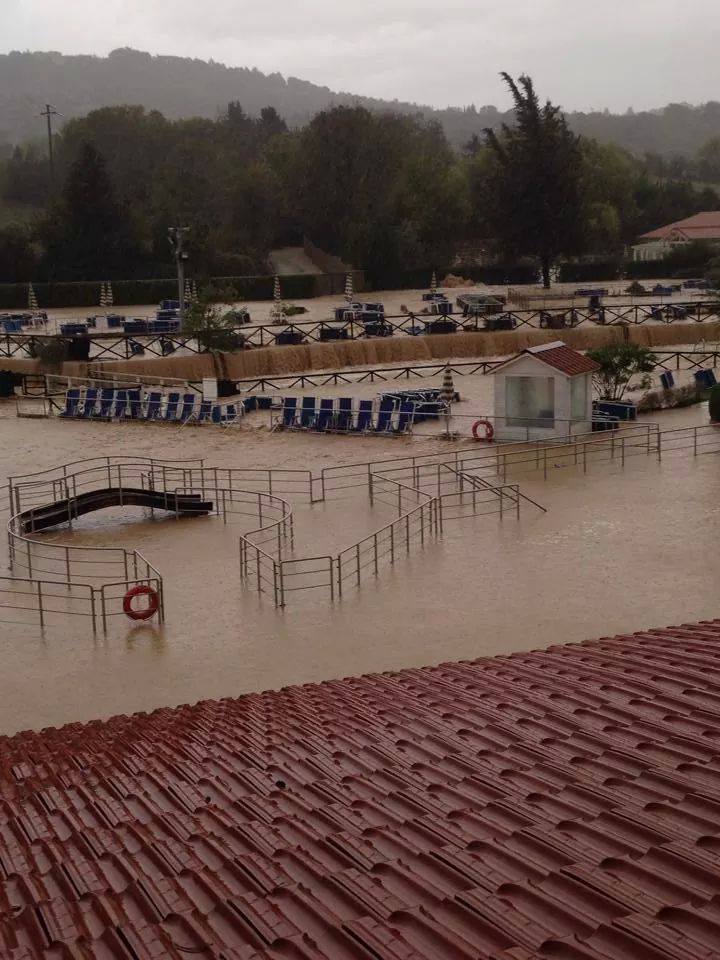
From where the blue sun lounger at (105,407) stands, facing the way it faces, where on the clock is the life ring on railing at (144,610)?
The life ring on railing is roughly at 12 o'clock from the blue sun lounger.

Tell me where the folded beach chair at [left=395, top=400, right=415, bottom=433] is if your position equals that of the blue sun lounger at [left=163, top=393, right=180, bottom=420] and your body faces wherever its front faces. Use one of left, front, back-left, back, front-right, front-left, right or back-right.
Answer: front-left

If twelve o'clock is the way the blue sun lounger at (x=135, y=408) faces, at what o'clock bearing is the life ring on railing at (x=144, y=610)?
The life ring on railing is roughly at 12 o'clock from the blue sun lounger.

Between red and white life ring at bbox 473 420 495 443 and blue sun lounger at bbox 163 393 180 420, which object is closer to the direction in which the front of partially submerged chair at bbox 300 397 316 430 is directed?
the red and white life ring

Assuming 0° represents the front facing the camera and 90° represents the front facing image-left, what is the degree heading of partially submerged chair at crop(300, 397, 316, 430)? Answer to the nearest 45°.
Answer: approximately 0°

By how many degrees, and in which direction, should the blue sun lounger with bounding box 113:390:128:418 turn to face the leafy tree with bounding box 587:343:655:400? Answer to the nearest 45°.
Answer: approximately 90° to its left

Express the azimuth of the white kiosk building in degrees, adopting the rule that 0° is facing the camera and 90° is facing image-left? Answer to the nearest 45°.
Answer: approximately 45°

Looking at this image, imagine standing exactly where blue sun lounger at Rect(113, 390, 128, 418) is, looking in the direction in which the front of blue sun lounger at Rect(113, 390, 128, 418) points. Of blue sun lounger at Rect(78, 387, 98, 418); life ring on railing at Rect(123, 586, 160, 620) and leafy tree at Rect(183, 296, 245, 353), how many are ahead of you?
1

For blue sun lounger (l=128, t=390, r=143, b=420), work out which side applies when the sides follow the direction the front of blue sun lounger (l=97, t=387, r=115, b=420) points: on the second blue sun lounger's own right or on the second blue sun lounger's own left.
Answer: on the second blue sun lounger's own left
